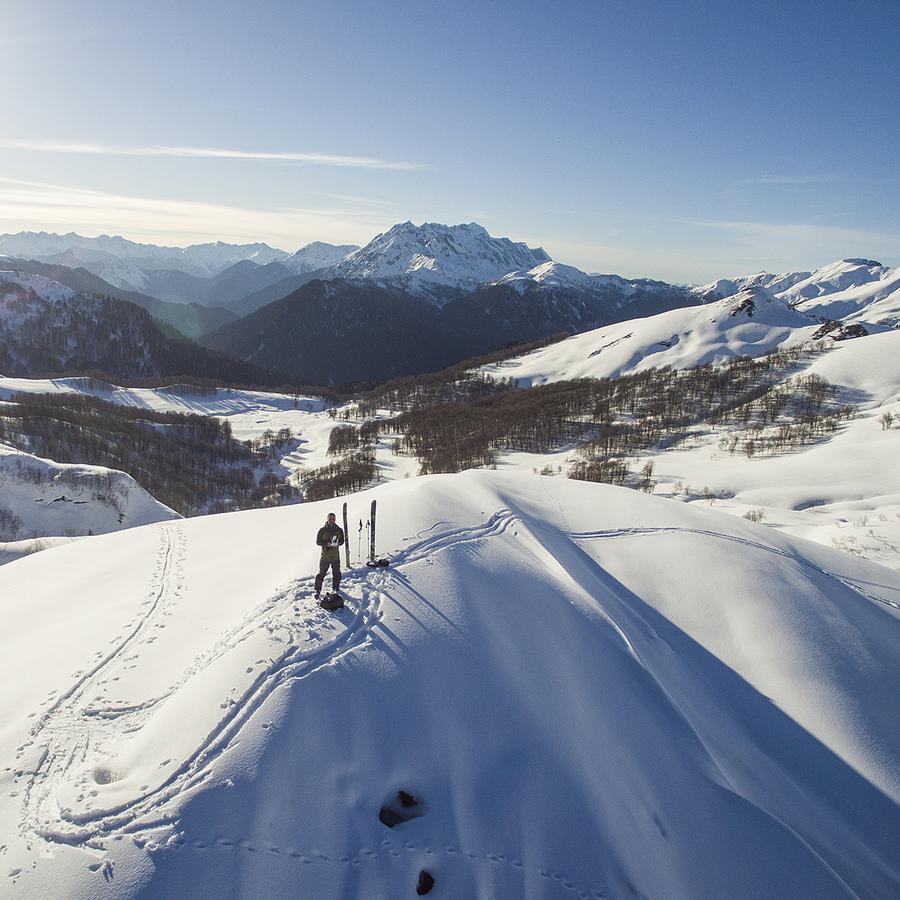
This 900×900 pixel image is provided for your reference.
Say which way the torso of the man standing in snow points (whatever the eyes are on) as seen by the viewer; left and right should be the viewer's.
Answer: facing the viewer

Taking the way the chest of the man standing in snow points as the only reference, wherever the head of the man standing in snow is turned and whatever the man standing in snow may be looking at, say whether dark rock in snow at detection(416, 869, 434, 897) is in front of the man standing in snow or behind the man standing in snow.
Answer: in front
